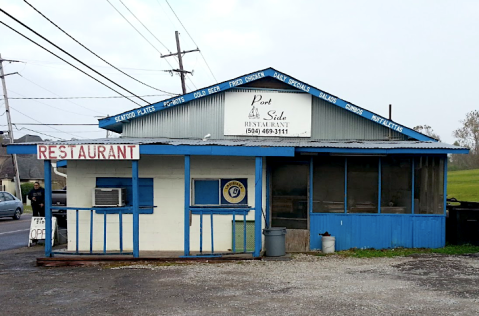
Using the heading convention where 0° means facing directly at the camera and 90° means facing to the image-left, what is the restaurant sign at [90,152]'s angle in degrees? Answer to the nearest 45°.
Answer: approximately 0°

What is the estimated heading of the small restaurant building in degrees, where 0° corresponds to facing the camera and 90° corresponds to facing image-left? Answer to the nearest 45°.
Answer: approximately 0°
